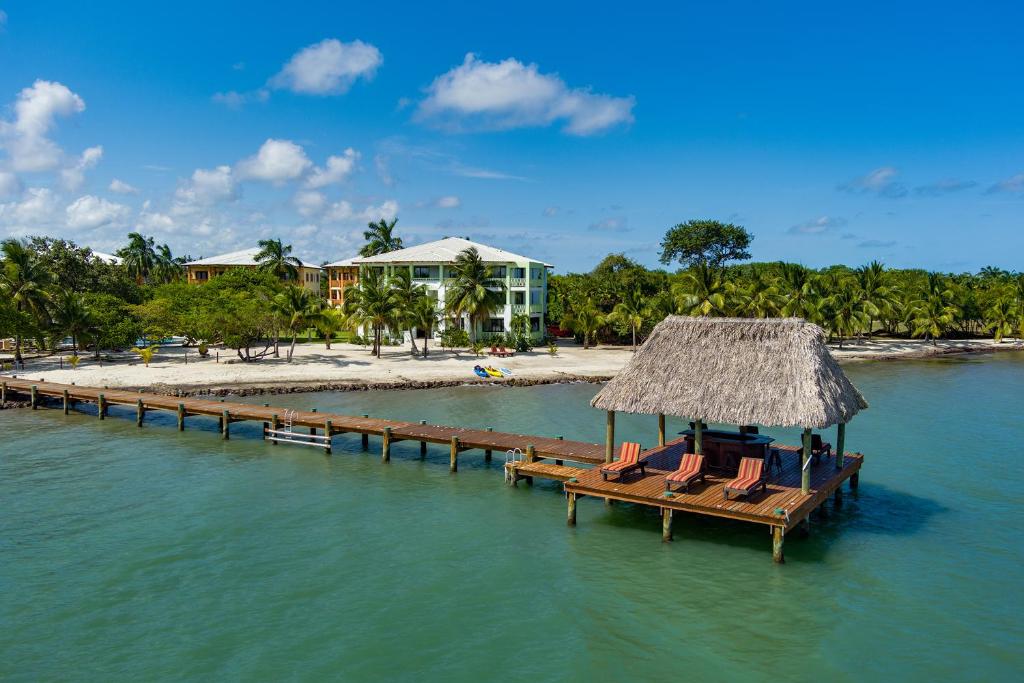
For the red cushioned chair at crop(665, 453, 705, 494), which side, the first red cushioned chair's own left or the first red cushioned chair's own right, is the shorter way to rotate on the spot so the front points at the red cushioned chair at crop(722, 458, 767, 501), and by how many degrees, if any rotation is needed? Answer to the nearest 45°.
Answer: approximately 135° to the first red cushioned chair's own left

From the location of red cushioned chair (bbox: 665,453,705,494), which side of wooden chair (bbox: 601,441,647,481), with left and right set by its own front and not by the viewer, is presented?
left

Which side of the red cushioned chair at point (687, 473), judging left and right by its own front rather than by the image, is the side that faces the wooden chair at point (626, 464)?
right

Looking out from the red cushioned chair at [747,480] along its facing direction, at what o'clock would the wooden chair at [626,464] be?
The wooden chair is roughly at 2 o'clock from the red cushioned chair.

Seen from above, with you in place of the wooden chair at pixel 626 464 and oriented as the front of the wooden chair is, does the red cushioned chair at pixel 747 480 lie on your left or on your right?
on your left

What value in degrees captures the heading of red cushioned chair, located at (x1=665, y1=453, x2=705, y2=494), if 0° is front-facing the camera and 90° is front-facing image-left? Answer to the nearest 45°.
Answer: approximately 45°

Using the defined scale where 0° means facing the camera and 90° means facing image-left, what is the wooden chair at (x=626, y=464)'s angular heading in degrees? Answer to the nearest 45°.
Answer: approximately 45°
